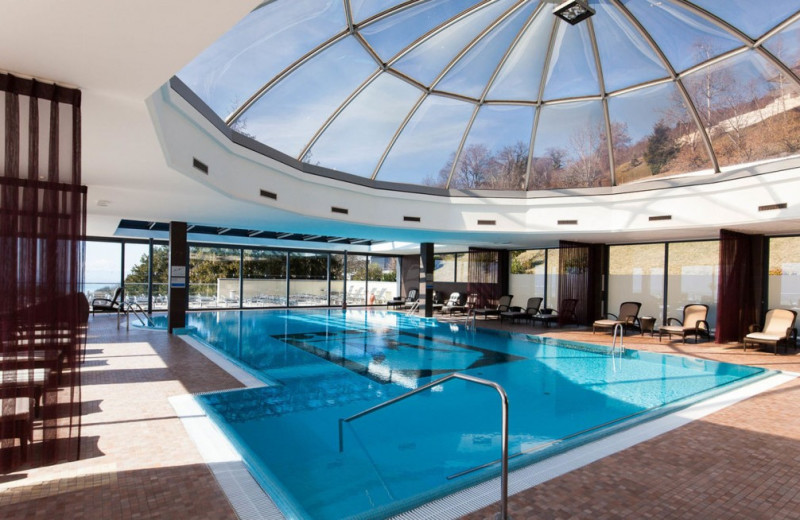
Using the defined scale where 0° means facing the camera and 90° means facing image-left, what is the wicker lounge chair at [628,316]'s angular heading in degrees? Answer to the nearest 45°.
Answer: approximately 45°

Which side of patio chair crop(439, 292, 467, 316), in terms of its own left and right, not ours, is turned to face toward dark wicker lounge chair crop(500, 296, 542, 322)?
left

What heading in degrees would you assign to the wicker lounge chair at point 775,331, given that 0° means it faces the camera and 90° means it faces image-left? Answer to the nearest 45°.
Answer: approximately 45°

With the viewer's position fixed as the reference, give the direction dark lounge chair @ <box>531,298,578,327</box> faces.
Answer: facing to the left of the viewer

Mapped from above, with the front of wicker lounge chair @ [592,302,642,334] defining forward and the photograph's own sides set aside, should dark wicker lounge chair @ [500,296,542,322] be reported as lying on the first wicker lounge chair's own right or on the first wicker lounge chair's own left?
on the first wicker lounge chair's own right

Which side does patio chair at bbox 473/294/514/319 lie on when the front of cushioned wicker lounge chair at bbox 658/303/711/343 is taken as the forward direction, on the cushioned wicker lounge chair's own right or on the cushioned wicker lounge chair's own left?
on the cushioned wicker lounge chair's own right
